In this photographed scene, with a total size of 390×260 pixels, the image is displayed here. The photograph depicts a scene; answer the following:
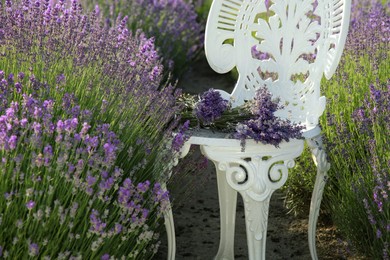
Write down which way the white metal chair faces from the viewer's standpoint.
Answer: facing the viewer and to the left of the viewer

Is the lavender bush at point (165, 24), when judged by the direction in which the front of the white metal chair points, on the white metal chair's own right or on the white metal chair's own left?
on the white metal chair's own right
